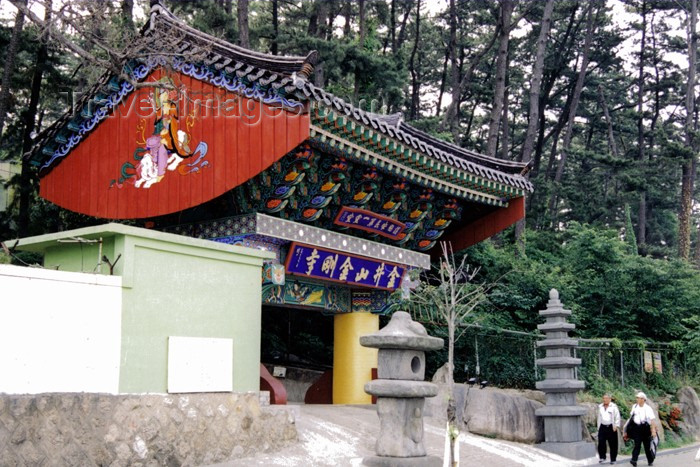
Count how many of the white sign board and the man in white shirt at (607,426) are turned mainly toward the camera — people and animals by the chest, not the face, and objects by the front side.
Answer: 2

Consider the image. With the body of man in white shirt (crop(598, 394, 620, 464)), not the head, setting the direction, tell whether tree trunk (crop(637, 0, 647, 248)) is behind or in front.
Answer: behind

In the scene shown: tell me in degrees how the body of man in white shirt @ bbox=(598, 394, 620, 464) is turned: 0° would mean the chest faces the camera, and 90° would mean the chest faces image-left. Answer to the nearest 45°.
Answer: approximately 0°

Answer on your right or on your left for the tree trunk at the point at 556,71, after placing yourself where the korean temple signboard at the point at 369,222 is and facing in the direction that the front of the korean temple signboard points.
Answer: on your left

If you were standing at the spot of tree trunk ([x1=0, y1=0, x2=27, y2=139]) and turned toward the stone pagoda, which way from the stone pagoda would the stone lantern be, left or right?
right

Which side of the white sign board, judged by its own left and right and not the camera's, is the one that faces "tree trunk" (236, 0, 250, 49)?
back

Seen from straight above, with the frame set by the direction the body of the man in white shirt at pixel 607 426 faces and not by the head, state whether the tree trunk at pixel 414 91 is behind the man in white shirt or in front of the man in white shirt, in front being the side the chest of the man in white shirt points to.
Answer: behind

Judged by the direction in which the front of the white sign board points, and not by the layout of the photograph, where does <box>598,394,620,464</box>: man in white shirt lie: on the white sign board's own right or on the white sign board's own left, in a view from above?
on the white sign board's own left

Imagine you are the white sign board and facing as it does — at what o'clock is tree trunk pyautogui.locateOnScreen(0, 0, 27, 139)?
The tree trunk is roughly at 5 o'clock from the white sign board.

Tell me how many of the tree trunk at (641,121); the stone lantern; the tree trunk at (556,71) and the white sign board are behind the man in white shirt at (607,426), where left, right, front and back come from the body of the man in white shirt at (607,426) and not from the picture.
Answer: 2
